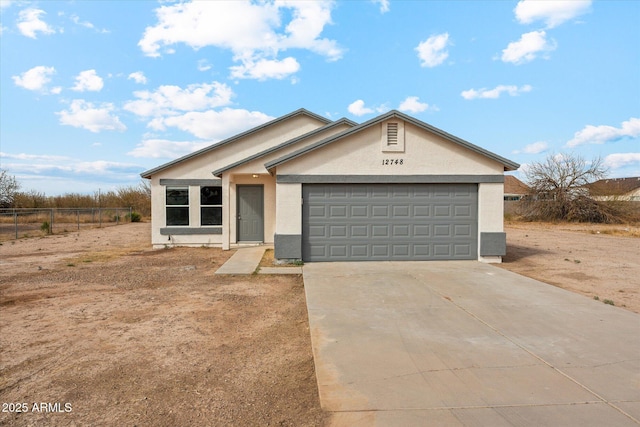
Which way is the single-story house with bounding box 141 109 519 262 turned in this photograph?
toward the camera
